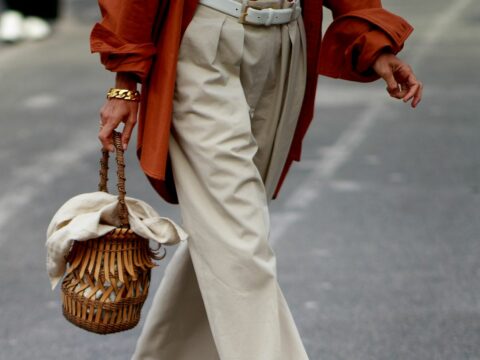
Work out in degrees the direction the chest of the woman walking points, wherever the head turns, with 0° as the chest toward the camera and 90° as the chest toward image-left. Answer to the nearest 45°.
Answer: approximately 315°
